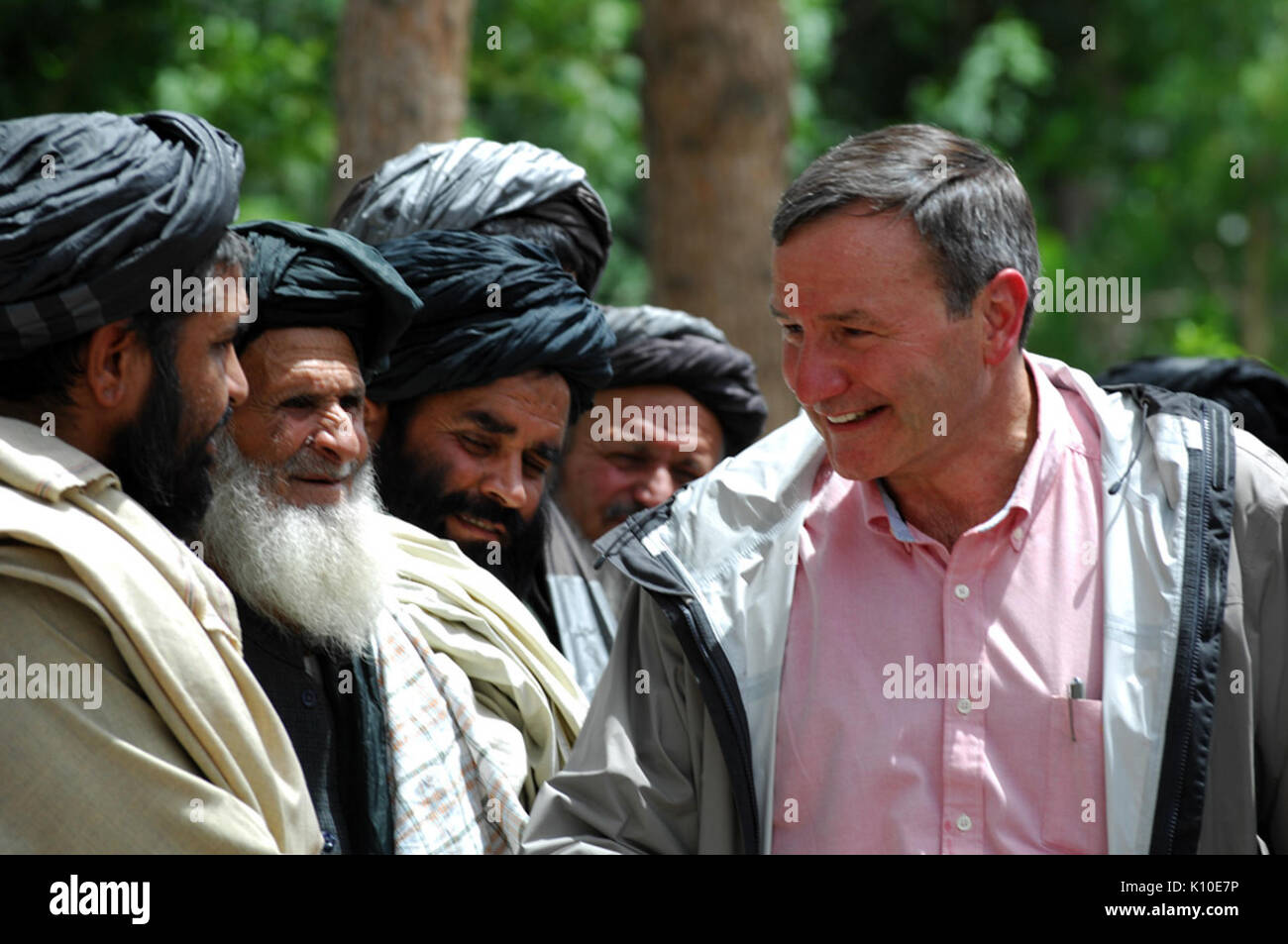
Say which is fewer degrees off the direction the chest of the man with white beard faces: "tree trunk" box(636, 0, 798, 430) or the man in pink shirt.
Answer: the man in pink shirt

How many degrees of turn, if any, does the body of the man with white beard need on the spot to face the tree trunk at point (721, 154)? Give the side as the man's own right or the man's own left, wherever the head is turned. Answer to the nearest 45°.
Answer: approximately 180°

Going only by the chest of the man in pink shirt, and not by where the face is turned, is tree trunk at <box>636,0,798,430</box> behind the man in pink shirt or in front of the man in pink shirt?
behind

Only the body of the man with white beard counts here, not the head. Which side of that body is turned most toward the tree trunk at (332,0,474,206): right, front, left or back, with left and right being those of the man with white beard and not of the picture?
back

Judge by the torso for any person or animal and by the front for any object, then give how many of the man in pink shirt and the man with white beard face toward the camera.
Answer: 2

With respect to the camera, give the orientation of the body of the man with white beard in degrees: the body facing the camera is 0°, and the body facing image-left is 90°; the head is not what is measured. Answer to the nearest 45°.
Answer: approximately 0°

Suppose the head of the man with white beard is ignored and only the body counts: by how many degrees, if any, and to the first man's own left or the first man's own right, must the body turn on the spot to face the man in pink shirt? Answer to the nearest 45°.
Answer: approximately 45° to the first man's own left

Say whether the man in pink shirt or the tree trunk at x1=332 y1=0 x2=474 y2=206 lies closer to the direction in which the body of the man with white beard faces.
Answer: the man in pink shirt
